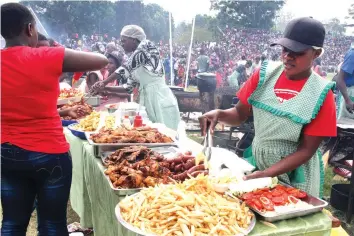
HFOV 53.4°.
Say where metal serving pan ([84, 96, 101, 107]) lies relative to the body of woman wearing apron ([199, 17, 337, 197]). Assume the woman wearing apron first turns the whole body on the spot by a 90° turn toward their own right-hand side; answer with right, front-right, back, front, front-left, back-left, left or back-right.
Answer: front

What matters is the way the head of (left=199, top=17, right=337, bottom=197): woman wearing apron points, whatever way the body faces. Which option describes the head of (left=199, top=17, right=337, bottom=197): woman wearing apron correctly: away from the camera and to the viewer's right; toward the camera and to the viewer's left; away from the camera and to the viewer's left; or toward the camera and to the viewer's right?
toward the camera and to the viewer's left

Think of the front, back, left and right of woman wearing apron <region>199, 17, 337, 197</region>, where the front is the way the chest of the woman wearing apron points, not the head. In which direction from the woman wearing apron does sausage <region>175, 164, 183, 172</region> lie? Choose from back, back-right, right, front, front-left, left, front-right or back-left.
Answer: front-right

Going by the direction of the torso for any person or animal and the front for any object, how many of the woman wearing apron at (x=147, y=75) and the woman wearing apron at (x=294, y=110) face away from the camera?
0

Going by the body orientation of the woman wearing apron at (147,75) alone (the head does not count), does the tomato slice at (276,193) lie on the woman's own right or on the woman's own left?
on the woman's own left

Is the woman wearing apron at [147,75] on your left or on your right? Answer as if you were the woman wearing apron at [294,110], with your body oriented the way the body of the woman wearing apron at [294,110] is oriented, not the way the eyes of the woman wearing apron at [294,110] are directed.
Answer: on your right

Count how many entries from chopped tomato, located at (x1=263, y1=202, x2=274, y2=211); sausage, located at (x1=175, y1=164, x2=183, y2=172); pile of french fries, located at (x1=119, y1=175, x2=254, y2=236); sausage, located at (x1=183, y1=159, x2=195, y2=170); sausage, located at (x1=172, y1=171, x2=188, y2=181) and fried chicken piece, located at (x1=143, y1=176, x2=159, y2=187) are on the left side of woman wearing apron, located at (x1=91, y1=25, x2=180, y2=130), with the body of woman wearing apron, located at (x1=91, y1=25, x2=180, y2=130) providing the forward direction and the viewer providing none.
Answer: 6

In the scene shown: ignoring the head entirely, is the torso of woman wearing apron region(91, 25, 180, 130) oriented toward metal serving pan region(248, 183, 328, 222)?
no

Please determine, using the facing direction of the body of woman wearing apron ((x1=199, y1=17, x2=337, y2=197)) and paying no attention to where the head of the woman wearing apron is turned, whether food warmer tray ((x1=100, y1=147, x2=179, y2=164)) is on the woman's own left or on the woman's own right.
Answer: on the woman's own right

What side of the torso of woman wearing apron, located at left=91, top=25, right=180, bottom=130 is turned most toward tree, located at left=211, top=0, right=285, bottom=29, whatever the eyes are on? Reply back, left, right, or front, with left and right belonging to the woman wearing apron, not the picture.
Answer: right

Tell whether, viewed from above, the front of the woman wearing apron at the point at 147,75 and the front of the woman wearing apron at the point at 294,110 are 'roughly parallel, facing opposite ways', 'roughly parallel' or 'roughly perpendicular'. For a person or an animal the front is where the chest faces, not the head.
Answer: roughly parallel

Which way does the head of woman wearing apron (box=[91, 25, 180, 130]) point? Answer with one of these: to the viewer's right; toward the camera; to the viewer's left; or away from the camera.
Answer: to the viewer's left

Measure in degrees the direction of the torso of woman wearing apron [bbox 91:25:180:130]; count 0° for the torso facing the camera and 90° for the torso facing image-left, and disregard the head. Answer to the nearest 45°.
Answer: approximately 90°

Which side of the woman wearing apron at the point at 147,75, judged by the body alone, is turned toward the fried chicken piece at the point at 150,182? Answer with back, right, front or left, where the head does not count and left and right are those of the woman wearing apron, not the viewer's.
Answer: left

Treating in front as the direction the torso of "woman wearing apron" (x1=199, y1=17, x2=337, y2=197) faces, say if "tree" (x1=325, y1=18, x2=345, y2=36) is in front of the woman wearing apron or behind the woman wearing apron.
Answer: behind

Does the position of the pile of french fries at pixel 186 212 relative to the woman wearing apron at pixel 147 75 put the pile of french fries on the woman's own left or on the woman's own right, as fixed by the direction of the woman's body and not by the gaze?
on the woman's own left

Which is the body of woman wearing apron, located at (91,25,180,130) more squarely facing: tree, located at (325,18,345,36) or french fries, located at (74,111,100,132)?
the french fries

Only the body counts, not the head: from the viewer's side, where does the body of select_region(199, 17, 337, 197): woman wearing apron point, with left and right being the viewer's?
facing the viewer and to the left of the viewer

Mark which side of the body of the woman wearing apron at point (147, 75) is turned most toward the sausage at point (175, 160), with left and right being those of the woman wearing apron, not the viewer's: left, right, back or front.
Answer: left
